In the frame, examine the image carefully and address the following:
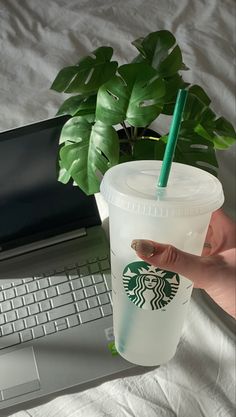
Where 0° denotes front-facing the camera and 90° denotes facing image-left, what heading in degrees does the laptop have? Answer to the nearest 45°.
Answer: approximately 0°
